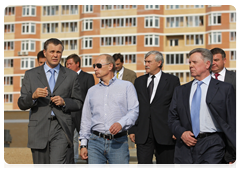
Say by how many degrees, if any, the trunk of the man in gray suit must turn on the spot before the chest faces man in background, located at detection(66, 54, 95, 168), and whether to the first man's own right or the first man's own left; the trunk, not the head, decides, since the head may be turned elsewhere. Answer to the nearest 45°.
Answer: approximately 180°

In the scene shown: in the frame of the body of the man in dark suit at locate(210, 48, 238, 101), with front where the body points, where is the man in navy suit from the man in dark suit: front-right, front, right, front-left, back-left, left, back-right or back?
front-left

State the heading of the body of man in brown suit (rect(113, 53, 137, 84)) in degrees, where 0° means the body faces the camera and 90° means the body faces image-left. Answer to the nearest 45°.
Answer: approximately 45°

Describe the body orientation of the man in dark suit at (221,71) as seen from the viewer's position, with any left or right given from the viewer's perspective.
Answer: facing the viewer and to the left of the viewer

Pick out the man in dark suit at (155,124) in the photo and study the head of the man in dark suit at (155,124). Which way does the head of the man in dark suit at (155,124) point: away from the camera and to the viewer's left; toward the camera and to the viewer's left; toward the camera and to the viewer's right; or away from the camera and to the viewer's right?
toward the camera and to the viewer's left

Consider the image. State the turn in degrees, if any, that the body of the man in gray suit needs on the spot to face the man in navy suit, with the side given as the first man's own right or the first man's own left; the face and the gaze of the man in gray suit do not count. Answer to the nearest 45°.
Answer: approximately 45° to the first man's own left

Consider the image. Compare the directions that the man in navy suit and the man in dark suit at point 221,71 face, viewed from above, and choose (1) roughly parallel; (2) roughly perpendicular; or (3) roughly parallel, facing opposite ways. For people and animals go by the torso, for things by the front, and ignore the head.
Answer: roughly parallel

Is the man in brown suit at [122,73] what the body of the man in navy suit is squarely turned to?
no

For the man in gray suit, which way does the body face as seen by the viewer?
toward the camera

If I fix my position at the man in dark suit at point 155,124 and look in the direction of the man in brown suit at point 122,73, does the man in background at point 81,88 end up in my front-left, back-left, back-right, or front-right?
front-left

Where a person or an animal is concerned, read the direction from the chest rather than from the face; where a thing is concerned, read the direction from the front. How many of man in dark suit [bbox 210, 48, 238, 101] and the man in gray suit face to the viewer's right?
0

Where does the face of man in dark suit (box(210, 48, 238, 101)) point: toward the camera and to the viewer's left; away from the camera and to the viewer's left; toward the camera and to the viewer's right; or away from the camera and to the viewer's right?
toward the camera and to the viewer's left

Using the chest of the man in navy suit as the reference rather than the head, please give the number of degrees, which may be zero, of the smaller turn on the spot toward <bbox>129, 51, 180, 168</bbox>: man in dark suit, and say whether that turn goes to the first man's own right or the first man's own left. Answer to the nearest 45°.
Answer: approximately 90° to the first man's own right

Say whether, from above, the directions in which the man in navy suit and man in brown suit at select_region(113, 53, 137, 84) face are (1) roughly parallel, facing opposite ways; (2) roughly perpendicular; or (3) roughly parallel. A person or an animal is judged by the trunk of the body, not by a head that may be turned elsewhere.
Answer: roughly parallel

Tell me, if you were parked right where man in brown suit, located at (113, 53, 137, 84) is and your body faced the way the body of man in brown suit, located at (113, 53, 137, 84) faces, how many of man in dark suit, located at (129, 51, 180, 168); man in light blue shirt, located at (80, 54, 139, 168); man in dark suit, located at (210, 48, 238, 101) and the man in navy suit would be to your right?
0

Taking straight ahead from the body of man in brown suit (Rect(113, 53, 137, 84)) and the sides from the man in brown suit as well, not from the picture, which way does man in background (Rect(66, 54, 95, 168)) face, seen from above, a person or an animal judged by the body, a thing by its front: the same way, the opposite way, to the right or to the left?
the same way

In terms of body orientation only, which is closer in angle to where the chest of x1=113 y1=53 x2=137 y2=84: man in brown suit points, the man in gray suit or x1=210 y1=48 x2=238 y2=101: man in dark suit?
the man in gray suit

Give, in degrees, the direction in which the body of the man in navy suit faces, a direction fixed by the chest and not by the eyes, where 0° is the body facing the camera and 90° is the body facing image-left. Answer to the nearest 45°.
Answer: approximately 45°

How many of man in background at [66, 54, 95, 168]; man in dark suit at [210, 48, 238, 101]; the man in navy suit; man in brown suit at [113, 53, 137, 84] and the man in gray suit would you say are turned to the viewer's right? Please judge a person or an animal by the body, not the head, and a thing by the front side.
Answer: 0
